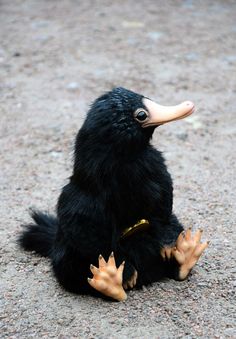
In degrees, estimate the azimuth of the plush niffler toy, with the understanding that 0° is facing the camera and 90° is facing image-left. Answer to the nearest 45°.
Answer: approximately 315°
